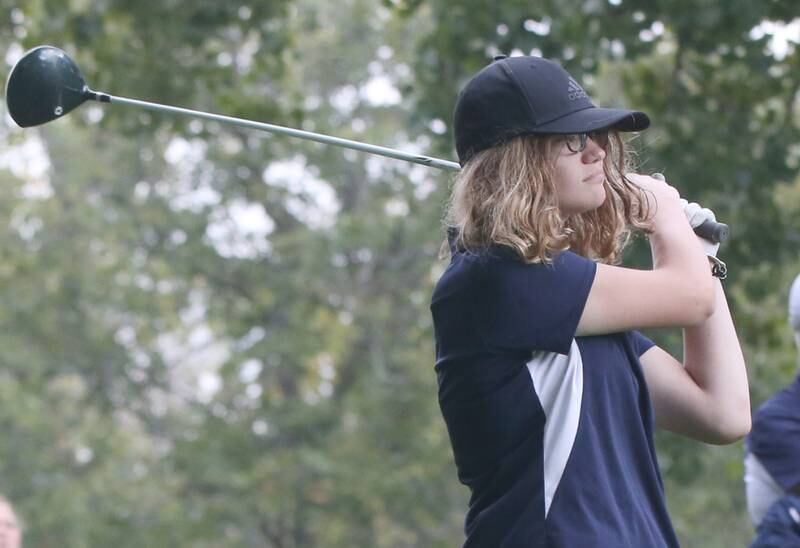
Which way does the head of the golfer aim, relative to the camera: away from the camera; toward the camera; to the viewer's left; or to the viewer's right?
to the viewer's right

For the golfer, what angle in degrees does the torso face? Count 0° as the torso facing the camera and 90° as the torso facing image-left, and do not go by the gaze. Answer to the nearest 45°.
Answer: approximately 270°
